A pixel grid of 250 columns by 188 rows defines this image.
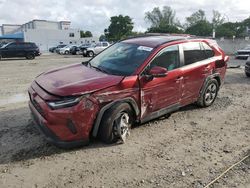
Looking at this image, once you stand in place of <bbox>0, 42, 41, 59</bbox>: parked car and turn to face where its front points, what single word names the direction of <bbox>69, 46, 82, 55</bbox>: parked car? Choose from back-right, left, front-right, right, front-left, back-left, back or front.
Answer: back-right

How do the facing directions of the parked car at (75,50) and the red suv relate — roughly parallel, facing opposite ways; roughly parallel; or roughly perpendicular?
roughly parallel

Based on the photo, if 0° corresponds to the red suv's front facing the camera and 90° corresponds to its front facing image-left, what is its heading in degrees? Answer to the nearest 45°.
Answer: approximately 45°

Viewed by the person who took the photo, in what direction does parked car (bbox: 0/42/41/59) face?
facing to the left of the viewer

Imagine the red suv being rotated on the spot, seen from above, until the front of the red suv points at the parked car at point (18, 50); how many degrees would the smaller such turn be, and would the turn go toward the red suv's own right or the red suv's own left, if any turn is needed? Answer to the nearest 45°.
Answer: approximately 90° to the red suv's own right

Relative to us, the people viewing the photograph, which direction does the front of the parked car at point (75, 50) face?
facing the viewer and to the left of the viewer

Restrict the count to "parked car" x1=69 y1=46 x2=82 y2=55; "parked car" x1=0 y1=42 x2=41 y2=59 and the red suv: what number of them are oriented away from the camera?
0

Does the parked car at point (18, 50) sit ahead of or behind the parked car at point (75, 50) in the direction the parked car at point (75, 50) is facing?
ahead

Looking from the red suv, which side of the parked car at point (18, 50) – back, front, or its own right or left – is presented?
left

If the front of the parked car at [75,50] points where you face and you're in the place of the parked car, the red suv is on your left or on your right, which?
on your left

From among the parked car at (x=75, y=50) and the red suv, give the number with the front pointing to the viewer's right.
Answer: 0

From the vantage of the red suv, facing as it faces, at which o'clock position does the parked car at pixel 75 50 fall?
The parked car is roughly at 4 o'clock from the red suv.
